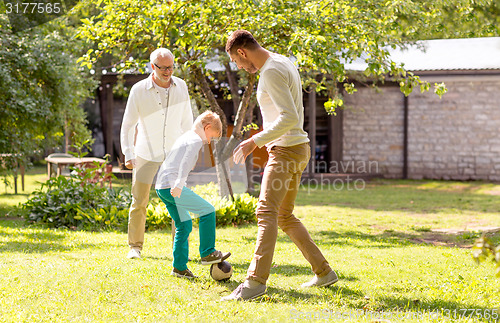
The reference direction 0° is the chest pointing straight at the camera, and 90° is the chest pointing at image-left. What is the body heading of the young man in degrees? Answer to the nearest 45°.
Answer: approximately 90°

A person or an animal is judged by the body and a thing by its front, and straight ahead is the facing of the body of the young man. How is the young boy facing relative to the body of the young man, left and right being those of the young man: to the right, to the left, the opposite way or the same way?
the opposite way

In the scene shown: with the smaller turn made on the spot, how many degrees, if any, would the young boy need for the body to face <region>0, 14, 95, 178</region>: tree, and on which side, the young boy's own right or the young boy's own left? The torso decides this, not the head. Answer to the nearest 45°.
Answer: approximately 135° to the young boy's own left

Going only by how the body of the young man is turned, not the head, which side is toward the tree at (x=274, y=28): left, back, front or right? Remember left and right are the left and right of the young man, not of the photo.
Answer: right

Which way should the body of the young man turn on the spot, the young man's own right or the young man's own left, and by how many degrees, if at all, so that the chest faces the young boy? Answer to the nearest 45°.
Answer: approximately 45° to the young man's own right

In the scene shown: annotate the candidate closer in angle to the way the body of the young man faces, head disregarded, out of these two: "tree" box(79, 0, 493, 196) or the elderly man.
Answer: the elderly man

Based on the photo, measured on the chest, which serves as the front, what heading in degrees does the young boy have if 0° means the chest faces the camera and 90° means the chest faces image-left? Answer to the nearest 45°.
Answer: approximately 270°

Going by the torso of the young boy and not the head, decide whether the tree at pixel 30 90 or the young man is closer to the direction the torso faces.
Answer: the young man

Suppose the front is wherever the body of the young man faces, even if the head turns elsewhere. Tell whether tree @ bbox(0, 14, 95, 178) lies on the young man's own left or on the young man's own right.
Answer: on the young man's own right

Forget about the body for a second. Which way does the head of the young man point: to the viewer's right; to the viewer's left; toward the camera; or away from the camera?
to the viewer's left

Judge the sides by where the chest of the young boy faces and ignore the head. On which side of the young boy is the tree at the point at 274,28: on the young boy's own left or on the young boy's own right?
on the young boy's own left

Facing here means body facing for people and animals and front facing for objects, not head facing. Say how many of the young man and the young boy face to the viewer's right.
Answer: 1
